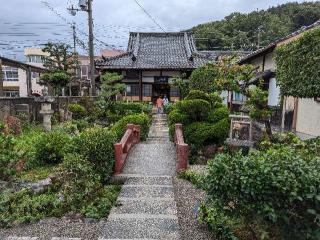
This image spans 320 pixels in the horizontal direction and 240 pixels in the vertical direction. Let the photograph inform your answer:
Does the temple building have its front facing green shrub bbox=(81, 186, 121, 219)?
yes

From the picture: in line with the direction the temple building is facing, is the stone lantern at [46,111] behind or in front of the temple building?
in front

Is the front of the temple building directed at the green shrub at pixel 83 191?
yes

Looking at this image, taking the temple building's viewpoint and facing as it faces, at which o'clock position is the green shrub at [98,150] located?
The green shrub is roughly at 12 o'clock from the temple building.

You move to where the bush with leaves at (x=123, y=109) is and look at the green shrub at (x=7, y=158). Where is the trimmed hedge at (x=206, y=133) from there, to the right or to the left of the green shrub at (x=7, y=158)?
left

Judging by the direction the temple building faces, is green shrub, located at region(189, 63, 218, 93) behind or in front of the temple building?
in front

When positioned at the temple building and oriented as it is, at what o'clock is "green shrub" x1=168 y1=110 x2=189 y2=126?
The green shrub is roughly at 12 o'clock from the temple building.

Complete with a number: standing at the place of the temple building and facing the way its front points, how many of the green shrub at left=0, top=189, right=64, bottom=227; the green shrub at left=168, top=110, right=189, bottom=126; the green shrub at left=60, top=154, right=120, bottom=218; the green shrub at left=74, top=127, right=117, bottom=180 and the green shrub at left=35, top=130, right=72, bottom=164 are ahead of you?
5

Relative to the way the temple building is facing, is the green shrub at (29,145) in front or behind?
in front

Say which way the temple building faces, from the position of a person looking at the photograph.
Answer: facing the viewer

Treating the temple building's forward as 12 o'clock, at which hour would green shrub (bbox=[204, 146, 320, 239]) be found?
The green shrub is roughly at 12 o'clock from the temple building.

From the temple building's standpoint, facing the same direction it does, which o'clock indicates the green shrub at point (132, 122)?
The green shrub is roughly at 12 o'clock from the temple building.

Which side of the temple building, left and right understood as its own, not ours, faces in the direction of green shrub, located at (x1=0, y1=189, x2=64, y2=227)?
front

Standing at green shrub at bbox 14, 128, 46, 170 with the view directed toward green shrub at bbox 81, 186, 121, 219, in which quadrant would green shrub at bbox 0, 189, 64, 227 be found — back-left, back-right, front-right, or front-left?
front-right

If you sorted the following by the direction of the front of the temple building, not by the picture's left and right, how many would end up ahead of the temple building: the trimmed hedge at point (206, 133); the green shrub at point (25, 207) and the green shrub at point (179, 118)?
3
